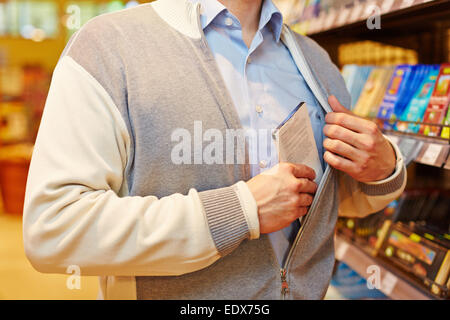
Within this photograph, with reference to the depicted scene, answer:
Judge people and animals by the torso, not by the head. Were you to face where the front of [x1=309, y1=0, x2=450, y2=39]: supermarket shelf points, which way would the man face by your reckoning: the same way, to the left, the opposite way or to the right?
to the left

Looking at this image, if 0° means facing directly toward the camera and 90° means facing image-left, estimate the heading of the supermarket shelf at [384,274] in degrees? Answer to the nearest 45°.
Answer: approximately 45°

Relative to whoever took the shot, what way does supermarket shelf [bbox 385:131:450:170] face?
facing the viewer and to the left of the viewer

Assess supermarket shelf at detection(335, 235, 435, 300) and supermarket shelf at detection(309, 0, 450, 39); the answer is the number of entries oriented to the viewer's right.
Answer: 0

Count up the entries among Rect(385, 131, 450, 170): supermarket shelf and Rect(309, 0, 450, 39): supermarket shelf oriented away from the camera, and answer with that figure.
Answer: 0

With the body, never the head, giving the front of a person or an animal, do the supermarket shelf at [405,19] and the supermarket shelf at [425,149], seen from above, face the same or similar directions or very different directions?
same or similar directions

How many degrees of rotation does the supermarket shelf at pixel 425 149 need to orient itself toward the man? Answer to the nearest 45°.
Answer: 0° — it already faces them

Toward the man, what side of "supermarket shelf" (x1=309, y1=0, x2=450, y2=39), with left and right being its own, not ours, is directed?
front

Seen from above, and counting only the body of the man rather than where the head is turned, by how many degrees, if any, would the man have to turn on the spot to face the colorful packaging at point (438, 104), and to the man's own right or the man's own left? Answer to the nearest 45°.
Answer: approximately 90° to the man's own left

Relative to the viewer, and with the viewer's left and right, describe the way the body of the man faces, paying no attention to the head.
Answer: facing the viewer and to the right of the viewer
